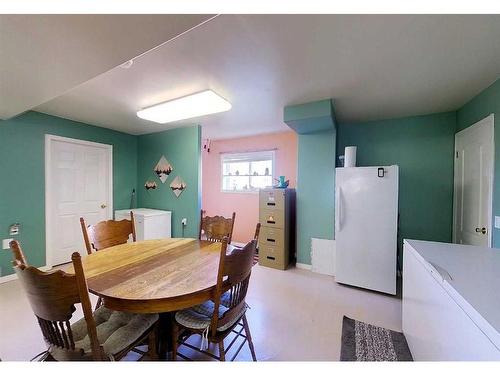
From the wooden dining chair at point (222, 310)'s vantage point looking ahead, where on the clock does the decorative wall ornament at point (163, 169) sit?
The decorative wall ornament is roughly at 1 o'clock from the wooden dining chair.

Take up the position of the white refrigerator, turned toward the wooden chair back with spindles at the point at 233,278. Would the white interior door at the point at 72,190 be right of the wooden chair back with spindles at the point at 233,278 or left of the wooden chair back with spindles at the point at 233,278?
right

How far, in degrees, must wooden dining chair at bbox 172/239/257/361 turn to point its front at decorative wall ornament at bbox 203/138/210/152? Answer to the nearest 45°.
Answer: approximately 45° to its right

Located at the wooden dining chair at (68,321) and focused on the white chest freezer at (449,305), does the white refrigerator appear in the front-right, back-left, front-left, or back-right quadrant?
front-left

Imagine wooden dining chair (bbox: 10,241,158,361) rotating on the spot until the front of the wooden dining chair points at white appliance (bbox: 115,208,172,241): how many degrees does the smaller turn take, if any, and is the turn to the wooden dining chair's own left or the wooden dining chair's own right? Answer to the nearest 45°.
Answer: approximately 45° to the wooden dining chair's own left

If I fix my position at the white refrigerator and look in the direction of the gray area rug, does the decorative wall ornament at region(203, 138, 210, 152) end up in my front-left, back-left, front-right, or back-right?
back-right

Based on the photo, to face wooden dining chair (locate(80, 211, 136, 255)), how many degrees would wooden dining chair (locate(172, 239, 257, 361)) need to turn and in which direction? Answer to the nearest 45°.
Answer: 0° — it already faces it

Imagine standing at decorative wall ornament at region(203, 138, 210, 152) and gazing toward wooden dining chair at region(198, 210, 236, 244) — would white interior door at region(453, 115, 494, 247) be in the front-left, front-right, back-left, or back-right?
front-left

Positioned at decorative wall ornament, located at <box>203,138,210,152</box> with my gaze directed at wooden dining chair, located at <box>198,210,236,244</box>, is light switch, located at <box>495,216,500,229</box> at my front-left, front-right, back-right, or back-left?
front-left

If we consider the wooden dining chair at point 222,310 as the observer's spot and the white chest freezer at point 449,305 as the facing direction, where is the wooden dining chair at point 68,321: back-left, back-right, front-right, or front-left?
back-right

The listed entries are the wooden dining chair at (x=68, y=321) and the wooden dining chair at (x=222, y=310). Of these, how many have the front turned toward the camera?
0

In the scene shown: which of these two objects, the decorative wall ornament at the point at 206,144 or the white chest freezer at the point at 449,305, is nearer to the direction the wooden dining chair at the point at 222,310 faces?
the decorative wall ornament

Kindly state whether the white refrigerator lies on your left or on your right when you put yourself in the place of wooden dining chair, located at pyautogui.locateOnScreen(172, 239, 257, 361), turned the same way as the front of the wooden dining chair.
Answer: on your right

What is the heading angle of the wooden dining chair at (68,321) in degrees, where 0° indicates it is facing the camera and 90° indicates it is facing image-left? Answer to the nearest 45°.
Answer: approximately 225°

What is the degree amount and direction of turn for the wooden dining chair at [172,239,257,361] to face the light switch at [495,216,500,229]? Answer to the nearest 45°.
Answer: approximately 135° to its right

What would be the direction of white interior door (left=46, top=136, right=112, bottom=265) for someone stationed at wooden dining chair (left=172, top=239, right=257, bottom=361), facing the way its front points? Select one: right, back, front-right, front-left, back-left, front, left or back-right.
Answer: front

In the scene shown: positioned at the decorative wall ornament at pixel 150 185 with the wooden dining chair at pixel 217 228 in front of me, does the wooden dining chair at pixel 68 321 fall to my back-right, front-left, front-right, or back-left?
front-right

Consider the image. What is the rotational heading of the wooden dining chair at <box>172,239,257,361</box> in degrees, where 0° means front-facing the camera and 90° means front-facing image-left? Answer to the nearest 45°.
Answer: approximately 135°

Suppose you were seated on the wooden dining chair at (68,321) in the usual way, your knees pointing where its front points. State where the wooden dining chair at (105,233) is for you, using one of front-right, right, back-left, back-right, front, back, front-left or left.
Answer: front-left

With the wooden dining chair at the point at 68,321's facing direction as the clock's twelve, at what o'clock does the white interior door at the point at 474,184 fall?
The white interior door is roughly at 2 o'clock from the wooden dining chair.
